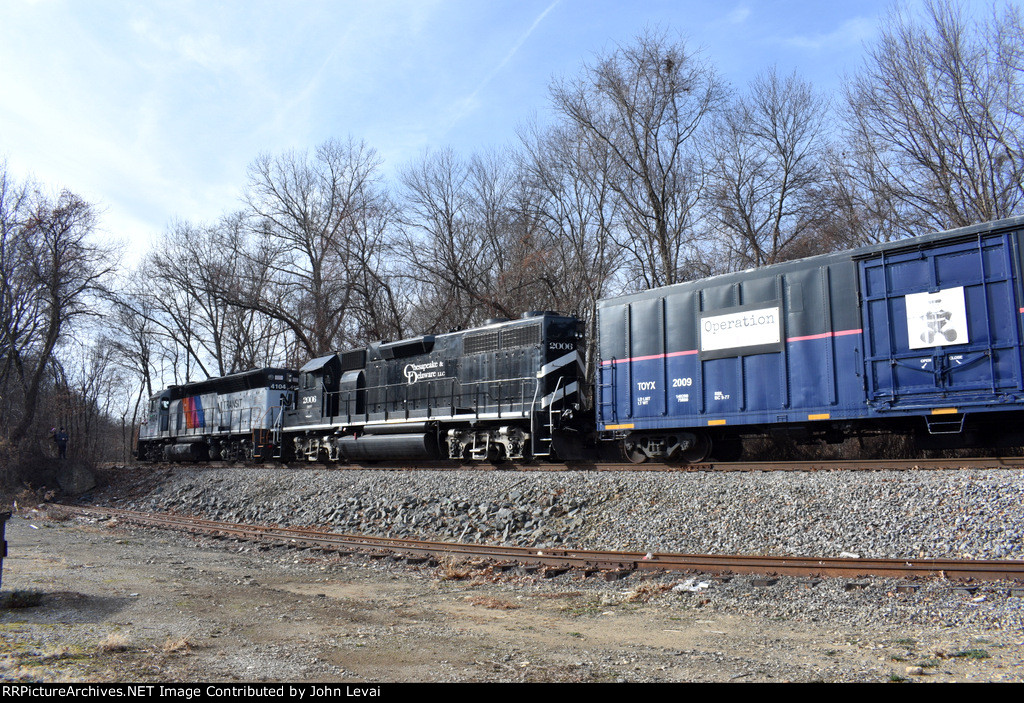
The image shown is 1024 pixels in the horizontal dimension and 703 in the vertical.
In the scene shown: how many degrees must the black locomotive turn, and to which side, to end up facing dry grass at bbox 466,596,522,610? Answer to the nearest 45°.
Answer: approximately 135° to its left

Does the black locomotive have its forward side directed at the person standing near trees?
yes

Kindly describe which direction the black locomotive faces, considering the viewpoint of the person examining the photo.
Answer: facing away from the viewer and to the left of the viewer

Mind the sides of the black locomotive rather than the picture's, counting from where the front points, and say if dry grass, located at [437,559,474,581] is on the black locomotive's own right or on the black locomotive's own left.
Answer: on the black locomotive's own left

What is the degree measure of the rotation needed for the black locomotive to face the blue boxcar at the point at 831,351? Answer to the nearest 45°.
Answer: approximately 180°

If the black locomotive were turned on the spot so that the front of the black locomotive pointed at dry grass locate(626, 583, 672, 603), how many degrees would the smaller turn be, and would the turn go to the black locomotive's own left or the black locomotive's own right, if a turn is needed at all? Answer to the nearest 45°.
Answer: approximately 135° to the black locomotive's own left

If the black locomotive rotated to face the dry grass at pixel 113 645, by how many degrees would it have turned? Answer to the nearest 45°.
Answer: approximately 135° to its left

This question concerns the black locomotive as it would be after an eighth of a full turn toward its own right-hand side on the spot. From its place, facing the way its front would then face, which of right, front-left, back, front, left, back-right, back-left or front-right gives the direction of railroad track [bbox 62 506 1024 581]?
back

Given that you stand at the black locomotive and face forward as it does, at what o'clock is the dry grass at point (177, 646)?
The dry grass is roughly at 8 o'clock from the black locomotive.

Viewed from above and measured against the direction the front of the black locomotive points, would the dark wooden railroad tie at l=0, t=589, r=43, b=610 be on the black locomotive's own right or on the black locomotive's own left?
on the black locomotive's own left

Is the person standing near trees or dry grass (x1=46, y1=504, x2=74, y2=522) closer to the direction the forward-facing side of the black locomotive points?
the person standing near trees
